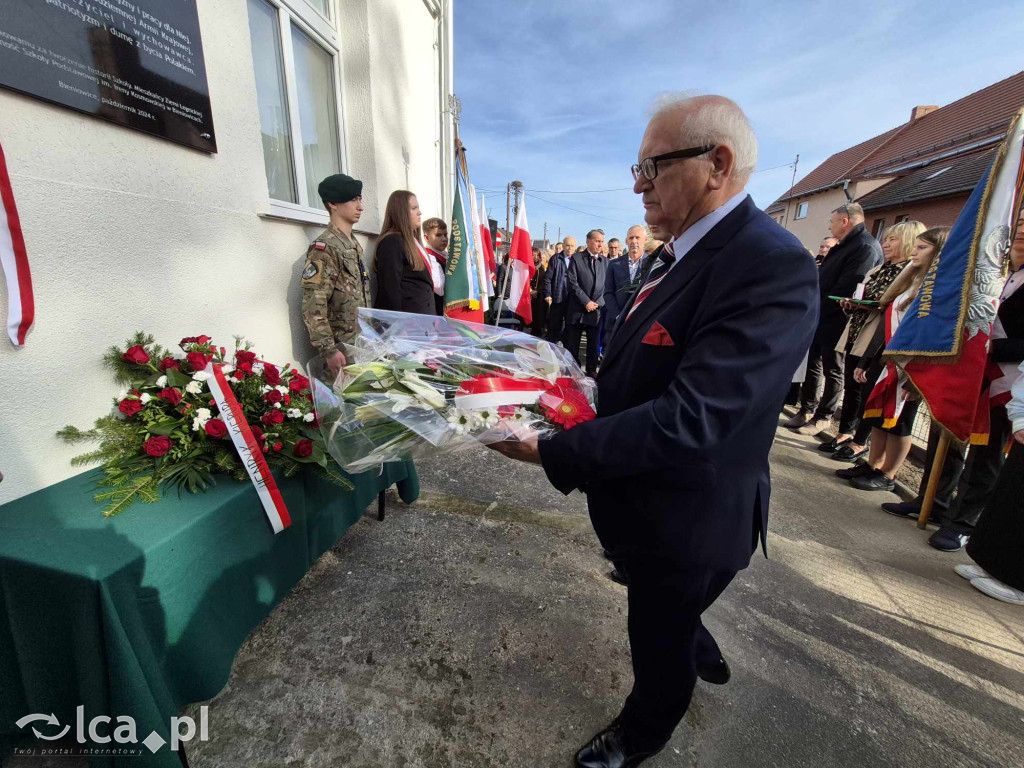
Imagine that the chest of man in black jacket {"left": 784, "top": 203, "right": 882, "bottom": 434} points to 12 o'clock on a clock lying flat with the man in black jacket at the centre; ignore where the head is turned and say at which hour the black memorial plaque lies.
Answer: The black memorial plaque is roughly at 10 o'clock from the man in black jacket.

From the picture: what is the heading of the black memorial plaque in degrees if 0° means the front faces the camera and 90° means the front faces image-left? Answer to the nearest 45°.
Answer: approximately 315°

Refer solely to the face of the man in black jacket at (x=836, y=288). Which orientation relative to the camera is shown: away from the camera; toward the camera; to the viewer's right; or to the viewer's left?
to the viewer's left

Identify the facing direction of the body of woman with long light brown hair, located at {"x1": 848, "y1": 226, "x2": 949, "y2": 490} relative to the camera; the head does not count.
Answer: to the viewer's left

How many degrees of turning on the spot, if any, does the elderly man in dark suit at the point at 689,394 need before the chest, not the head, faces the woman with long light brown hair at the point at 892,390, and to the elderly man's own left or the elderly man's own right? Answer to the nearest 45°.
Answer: approximately 135° to the elderly man's own right

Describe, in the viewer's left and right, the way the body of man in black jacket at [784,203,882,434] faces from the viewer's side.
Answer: facing to the left of the viewer

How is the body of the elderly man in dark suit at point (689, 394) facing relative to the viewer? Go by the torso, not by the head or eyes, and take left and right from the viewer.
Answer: facing to the left of the viewer
